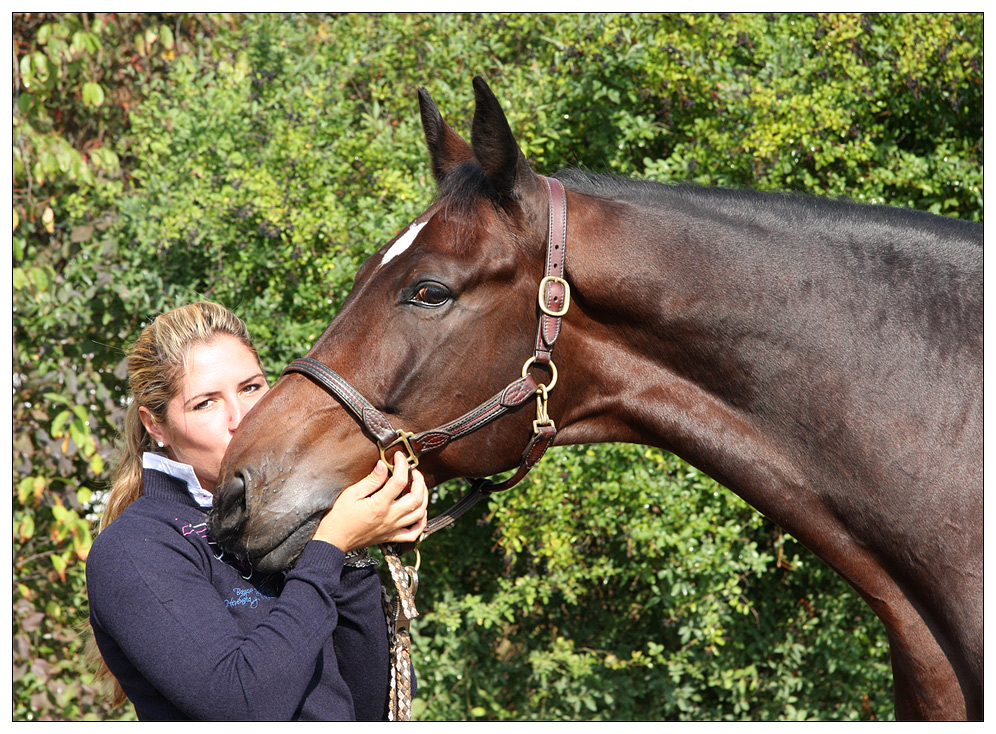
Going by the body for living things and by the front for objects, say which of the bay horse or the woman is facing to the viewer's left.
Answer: the bay horse

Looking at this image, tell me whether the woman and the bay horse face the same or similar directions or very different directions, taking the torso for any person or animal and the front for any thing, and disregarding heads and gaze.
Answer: very different directions

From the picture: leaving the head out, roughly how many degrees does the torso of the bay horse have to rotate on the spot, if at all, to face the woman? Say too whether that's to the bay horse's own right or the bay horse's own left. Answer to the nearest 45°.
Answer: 0° — it already faces them

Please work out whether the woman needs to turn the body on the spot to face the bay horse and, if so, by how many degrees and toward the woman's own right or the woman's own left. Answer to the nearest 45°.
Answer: approximately 45° to the woman's own left

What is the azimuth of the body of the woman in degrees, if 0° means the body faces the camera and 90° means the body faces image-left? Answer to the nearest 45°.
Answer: approximately 315°

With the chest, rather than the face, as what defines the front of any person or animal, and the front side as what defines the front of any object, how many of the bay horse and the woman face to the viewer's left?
1

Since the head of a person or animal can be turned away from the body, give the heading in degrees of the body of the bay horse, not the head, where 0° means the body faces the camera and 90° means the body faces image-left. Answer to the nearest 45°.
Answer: approximately 90°
